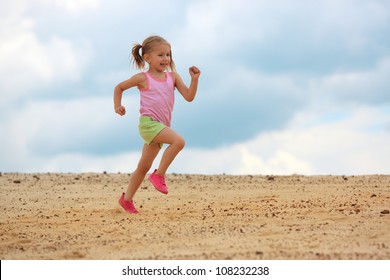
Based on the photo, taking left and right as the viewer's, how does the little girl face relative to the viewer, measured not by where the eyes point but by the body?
facing the viewer and to the right of the viewer

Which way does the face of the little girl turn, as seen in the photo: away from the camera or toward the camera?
toward the camera
